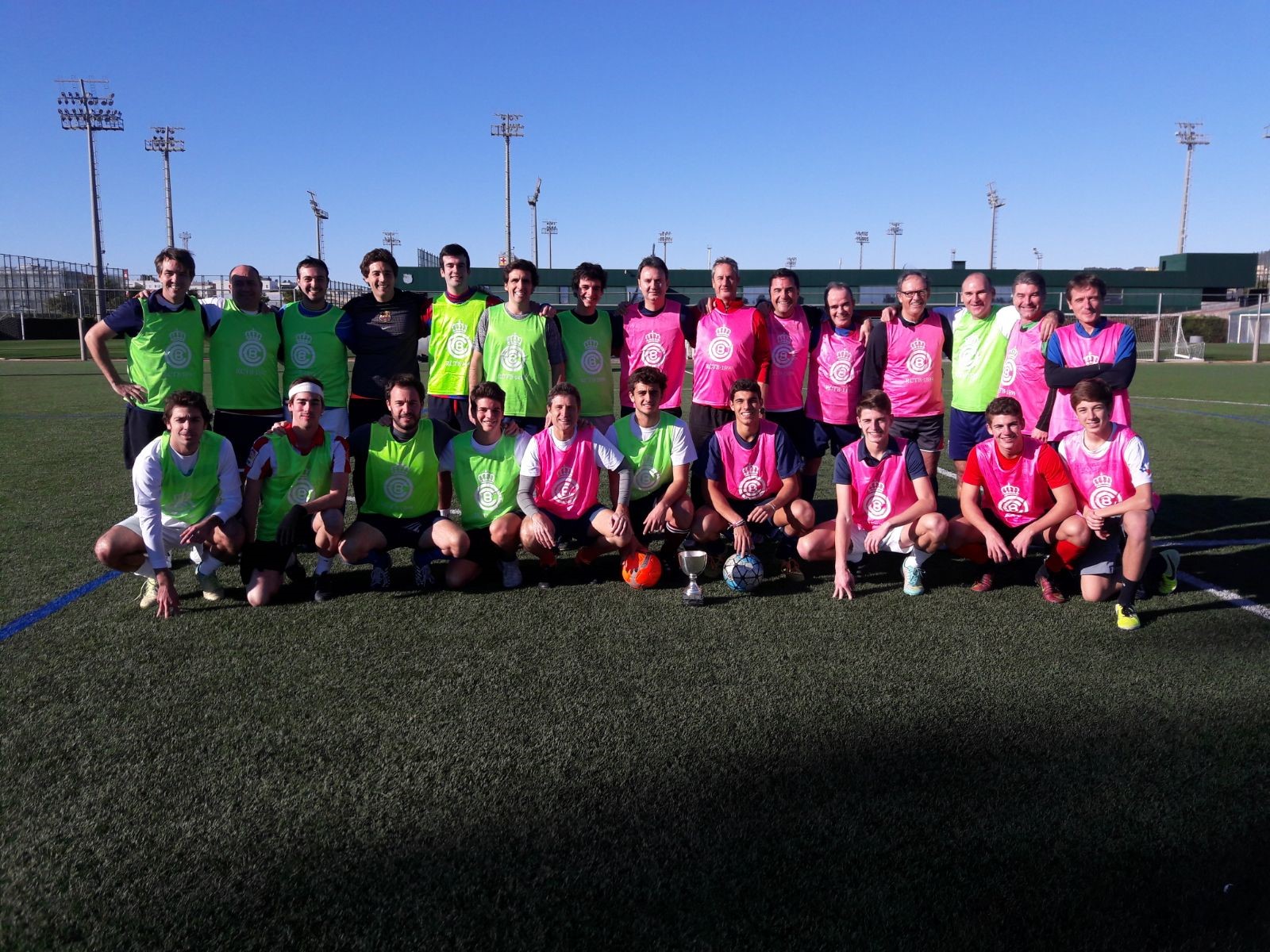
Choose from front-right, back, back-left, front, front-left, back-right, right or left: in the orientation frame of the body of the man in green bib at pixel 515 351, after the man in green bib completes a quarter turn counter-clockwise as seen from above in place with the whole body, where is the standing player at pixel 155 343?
back

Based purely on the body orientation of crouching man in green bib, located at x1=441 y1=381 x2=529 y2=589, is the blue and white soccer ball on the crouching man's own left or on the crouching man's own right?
on the crouching man's own left

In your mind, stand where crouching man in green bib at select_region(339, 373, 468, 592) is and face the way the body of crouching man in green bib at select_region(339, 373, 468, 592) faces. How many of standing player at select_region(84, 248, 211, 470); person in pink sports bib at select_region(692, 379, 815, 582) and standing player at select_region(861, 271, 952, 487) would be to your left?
2

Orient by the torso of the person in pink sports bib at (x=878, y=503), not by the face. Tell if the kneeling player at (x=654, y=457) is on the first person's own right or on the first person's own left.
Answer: on the first person's own right

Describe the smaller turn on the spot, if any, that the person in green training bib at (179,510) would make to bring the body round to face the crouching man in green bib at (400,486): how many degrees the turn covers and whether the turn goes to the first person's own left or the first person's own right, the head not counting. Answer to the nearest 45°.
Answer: approximately 90° to the first person's own left

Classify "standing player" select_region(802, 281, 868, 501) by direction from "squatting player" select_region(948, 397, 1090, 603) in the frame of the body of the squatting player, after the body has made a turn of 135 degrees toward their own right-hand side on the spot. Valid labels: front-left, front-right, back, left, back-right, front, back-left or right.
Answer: front

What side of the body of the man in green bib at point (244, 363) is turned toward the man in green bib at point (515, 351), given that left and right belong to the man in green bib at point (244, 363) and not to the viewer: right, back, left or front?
left

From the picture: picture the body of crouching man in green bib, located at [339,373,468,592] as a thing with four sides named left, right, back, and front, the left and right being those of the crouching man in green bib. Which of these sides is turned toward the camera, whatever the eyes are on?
front

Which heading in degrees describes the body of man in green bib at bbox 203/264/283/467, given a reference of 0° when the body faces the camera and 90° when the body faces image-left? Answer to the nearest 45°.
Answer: approximately 0°

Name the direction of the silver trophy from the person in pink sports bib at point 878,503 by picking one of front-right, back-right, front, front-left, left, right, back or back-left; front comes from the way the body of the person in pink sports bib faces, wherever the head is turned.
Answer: front-right

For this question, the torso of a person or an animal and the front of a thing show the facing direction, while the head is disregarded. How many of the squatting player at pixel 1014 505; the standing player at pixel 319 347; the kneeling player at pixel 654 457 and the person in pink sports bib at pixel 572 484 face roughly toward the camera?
4

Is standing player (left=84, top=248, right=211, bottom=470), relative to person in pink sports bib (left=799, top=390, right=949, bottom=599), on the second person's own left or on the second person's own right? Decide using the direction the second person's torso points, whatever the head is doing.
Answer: on the second person's own right

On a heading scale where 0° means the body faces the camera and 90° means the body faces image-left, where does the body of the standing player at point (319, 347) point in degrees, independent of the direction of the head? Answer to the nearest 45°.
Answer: approximately 0°

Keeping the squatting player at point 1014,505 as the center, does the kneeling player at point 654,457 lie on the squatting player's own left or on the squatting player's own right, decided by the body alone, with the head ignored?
on the squatting player's own right

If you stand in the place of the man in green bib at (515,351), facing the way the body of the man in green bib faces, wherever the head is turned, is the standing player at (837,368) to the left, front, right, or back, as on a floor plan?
left
